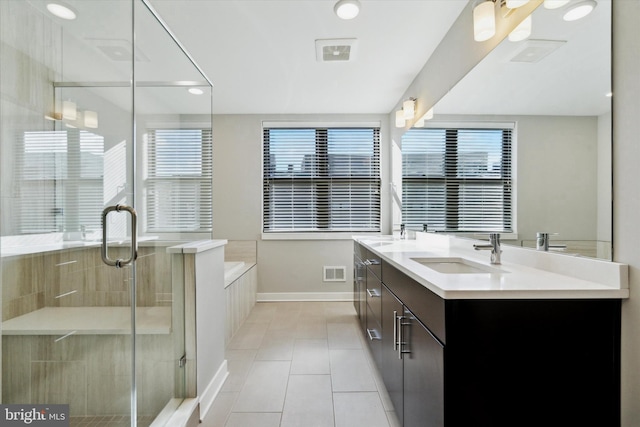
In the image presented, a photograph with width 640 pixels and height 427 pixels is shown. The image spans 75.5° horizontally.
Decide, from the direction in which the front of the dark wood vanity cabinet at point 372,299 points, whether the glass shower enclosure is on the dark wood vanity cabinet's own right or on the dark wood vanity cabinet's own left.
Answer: on the dark wood vanity cabinet's own left

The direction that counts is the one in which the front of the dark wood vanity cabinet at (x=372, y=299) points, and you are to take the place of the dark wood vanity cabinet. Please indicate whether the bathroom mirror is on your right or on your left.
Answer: on your left

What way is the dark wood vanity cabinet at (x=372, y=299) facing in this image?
to the viewer's left
